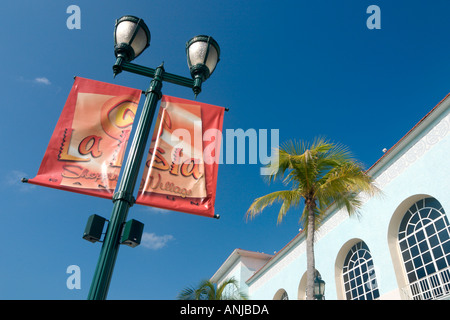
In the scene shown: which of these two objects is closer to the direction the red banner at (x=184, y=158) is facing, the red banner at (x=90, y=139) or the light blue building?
the red banner

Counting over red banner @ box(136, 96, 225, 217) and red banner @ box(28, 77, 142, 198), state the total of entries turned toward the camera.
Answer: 2

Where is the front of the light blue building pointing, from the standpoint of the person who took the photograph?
facing the viewer and to the left of the viewer

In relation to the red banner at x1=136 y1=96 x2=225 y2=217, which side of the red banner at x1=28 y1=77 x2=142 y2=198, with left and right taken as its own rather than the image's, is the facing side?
left

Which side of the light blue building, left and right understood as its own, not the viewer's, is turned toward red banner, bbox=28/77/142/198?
front

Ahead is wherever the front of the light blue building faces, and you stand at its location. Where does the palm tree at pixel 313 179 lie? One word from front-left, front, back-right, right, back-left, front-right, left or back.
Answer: front

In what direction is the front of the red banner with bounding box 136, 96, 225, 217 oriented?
toward the camera

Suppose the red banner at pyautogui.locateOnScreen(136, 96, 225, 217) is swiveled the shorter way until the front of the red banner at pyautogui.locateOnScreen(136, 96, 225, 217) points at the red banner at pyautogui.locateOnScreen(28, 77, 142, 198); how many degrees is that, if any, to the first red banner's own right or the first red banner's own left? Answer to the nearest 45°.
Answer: approximately 90° to the first red banner's own right

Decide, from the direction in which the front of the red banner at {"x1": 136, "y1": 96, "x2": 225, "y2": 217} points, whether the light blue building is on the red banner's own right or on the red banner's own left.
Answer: on the red banner's own left

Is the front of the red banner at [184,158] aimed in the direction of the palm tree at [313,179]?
no

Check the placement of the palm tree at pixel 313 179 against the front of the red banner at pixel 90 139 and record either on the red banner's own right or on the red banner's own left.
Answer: on the red banner's own left

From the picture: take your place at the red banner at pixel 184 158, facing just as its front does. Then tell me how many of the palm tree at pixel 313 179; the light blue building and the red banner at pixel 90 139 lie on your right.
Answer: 1

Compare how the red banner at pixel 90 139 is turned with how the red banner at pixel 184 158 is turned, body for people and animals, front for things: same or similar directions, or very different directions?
same or similar directions

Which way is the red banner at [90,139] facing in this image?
toward the camera

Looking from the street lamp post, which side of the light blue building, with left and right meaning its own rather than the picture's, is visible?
front
